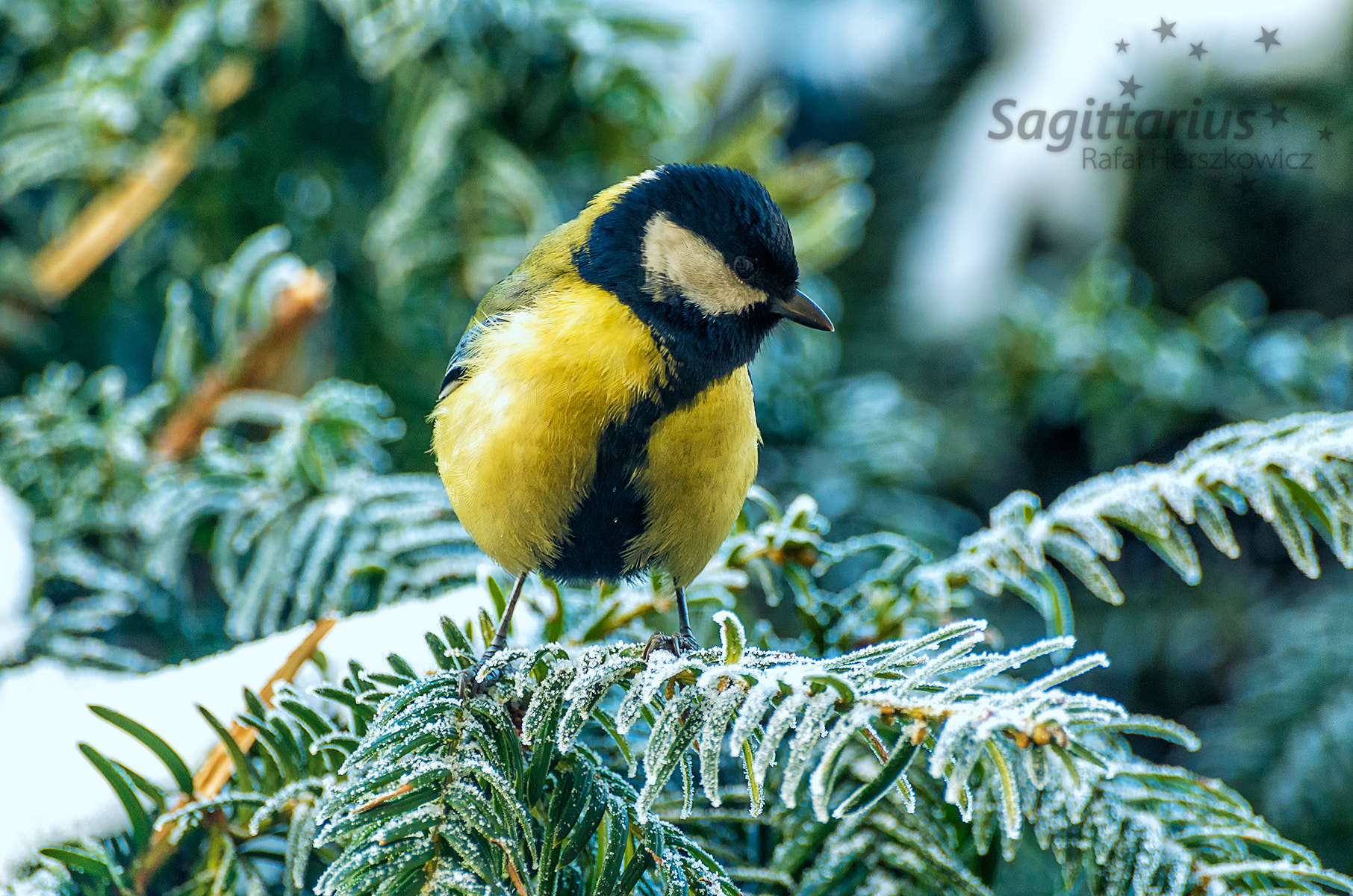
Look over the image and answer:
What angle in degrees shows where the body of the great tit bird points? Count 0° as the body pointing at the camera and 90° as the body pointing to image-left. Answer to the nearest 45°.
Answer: approximately 315°

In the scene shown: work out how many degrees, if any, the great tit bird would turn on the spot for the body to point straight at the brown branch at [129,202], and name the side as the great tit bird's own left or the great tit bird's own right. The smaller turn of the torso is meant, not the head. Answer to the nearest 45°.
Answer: approximately 180°

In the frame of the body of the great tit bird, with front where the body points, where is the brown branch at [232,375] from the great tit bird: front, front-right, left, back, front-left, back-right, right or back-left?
back

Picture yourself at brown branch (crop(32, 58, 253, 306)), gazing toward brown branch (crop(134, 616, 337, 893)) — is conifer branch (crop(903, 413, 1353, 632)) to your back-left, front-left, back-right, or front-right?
front-left
